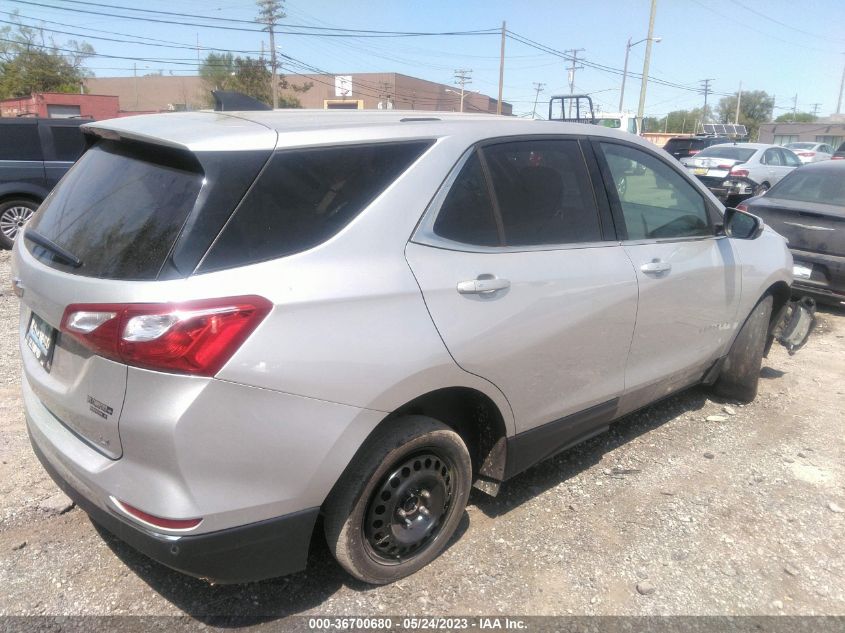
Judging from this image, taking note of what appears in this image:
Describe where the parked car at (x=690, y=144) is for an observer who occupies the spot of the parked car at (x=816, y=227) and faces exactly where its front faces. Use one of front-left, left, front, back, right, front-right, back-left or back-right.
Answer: front-left

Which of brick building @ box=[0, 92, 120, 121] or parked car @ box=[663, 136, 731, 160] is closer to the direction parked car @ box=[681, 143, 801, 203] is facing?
the parked car

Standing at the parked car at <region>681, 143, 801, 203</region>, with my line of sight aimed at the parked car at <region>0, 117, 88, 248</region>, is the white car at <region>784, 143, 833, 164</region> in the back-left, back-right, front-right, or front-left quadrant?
back-right

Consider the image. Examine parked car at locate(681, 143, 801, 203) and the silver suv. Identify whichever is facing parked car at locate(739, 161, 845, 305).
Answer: the silver suv

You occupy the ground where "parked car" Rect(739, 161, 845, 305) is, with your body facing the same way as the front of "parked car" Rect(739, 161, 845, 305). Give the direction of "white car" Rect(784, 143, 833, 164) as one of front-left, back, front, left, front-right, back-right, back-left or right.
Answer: front-left

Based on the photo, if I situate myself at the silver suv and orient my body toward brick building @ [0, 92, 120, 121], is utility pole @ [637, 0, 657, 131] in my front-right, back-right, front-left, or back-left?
front-right

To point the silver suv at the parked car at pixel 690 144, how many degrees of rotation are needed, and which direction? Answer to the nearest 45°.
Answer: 0° — it already faces it

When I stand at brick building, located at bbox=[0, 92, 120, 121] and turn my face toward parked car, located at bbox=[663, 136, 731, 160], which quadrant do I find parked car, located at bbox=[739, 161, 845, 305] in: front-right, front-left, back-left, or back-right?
front-right

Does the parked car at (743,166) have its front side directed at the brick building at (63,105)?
no

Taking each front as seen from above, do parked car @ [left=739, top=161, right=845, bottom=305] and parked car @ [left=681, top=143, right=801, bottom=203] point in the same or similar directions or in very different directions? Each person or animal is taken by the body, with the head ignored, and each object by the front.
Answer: same or similar directions

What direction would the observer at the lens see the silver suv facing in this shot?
facing away from the viewer and to the right of the viewer

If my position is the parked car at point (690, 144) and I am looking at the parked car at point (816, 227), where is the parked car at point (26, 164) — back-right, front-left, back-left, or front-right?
front-right

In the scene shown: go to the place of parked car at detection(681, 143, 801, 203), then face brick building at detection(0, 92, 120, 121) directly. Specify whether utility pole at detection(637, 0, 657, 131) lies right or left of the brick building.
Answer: right

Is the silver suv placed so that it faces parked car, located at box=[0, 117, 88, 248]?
no

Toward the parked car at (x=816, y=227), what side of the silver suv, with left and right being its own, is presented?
front

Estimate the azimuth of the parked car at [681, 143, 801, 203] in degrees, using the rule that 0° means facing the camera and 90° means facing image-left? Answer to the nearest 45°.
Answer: approximately 225°
